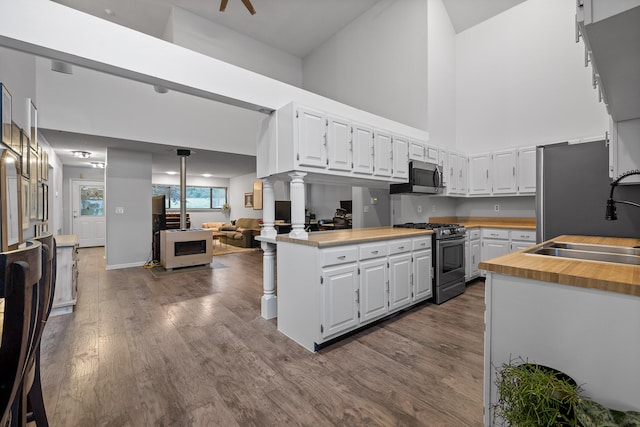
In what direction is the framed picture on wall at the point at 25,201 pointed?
to the viewer's right

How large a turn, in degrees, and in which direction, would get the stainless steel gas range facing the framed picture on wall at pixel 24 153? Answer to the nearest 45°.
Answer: approximately 90° to its right

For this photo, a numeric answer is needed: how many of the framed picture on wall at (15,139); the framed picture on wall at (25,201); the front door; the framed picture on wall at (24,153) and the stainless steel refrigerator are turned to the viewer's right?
3

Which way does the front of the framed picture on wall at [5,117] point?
to the viewer's right

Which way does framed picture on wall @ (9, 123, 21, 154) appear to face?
to the viewer's right

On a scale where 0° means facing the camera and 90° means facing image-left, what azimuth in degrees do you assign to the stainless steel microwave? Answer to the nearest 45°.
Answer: approximately 315°

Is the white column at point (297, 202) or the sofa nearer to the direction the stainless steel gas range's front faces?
the white column

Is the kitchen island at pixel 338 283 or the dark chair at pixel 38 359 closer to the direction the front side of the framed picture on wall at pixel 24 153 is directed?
the kitchen island

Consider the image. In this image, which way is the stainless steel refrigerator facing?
to the viewer's left

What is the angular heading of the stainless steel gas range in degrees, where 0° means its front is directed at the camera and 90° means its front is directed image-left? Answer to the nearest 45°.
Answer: approximately 315°

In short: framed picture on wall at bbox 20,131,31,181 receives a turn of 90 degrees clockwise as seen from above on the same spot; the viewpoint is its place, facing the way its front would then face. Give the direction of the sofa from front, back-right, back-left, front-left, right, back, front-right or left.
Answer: back-left
